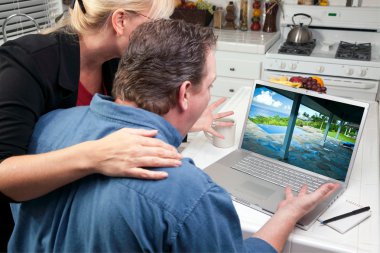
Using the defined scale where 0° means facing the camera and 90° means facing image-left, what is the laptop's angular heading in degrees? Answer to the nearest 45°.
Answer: approximately 45°

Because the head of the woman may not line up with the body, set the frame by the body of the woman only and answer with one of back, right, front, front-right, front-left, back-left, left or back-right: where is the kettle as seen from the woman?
front-left

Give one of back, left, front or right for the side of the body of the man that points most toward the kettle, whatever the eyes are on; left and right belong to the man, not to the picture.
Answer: front

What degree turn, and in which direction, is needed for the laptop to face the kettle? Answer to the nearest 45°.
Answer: approximately 135° to its right

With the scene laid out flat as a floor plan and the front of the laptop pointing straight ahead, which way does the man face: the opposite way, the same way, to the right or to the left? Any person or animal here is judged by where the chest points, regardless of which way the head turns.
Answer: the opposite way

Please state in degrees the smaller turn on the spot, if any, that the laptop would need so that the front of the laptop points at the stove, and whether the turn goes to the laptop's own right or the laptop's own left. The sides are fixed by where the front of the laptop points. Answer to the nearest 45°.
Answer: approximately 135° to the laptop's own right

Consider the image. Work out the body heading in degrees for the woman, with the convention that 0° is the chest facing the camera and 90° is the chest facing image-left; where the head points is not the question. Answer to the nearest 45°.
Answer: approximately 270°

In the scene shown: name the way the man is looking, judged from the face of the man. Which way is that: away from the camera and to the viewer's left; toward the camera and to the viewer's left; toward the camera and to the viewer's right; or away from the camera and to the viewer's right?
away from the camera and to the viewer's right

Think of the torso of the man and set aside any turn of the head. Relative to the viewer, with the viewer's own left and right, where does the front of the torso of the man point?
facing away from the viewer and to the right of the viewer

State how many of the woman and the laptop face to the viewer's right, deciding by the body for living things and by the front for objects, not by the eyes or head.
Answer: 1

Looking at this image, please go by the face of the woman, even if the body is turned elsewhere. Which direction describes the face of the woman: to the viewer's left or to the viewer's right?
to the viewer's right

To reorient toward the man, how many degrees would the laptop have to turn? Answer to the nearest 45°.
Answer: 0° — it already faces them

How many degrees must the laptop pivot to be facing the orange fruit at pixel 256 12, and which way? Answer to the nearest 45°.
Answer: approximately 135° to its right

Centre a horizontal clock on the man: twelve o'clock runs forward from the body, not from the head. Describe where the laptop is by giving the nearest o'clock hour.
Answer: The laptop is roughly at 12 o'clock from the man.

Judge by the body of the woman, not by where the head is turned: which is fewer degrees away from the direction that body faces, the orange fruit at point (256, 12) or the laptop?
the laptop
